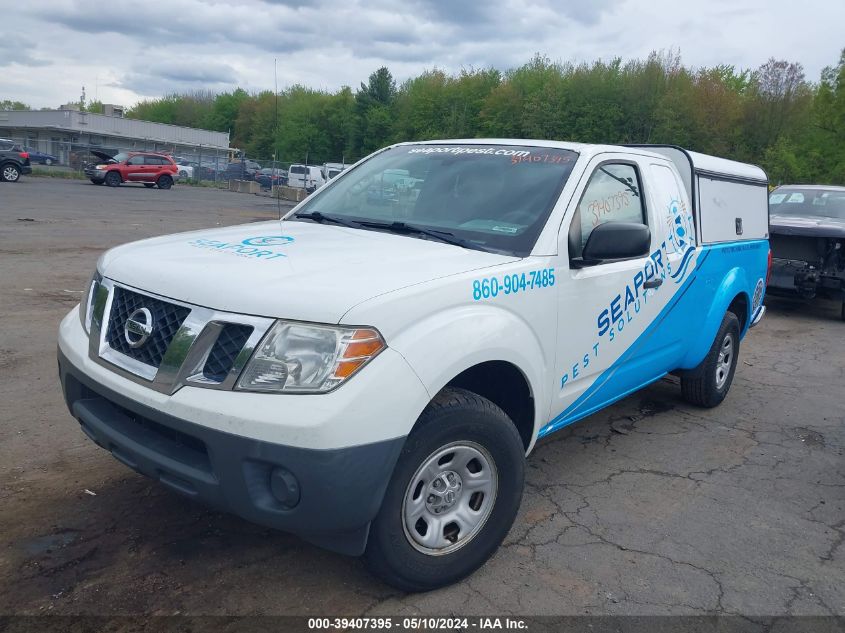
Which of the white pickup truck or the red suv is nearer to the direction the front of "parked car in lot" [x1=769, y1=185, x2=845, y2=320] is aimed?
the white pickup truck

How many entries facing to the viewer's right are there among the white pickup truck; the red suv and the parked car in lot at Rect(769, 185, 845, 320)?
0

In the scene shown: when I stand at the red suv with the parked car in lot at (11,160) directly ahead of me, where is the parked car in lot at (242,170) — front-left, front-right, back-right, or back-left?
back-right

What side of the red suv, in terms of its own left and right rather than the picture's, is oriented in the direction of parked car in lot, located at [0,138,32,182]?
front

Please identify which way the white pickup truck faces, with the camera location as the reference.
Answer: facing the viewer and to the left of the viewer

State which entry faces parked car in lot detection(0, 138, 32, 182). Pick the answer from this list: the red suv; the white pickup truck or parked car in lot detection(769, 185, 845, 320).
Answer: the red suv

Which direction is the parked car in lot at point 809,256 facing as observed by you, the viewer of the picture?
facing the viewer

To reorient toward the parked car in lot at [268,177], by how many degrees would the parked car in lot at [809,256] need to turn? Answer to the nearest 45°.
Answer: approximately 135° to its right

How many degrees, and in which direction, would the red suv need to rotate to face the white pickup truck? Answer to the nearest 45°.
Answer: approximately 45° to its left

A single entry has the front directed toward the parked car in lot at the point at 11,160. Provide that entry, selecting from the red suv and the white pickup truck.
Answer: the red suv

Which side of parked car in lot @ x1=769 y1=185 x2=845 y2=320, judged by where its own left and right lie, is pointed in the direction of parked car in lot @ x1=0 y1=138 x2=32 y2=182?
right
